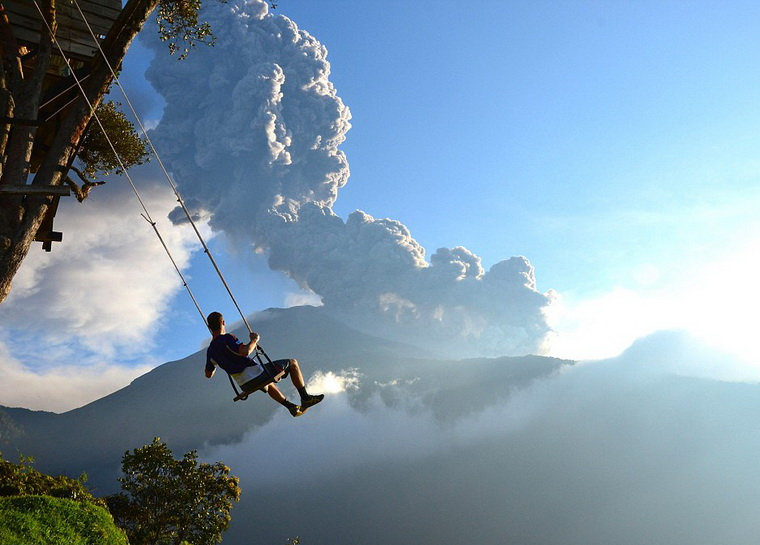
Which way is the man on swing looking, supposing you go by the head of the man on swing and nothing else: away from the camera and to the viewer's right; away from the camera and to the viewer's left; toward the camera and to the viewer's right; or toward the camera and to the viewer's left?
away from the camera and to the viewer's right

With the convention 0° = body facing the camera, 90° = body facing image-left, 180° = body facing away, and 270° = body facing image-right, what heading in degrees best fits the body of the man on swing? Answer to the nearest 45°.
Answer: approximately 225°
